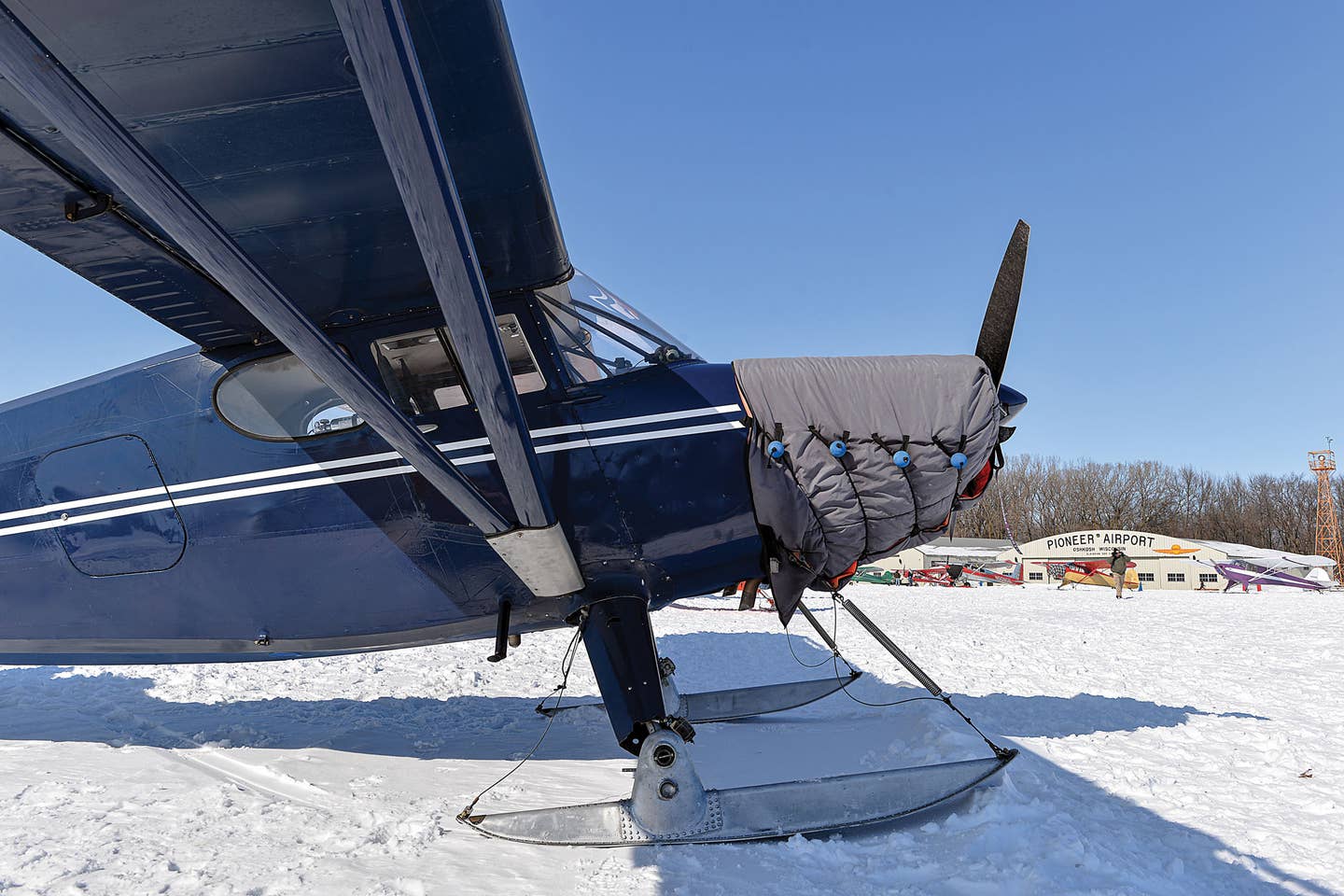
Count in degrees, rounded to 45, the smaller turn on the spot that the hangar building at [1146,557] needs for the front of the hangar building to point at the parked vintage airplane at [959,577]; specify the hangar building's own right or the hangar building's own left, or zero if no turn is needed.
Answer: approximately 45° to the hangar building's own right

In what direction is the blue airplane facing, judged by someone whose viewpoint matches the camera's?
facing to the right of the viewer

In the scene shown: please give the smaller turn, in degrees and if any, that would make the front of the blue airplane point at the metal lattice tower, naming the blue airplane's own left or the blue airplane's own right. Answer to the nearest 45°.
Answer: approximately 45° to the blue airplane's own left

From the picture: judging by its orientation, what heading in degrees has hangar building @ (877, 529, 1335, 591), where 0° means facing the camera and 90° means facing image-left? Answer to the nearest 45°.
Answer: approximately 0°

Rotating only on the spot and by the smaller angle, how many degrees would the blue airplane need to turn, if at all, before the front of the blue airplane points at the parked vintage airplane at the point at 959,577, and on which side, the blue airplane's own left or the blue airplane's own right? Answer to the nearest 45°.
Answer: approximately 45° to the blue airplane's own left

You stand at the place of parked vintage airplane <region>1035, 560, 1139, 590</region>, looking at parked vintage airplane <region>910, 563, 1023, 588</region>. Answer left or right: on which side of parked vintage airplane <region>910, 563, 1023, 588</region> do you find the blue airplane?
left

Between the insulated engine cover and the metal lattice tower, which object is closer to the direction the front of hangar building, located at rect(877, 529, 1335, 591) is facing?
the insulated engine cover

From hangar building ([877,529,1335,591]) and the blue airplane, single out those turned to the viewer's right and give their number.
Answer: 1

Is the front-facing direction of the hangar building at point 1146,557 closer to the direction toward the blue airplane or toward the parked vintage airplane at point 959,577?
the blue airplane

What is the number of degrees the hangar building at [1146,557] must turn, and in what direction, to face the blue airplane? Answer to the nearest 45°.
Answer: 0° — it already faces it

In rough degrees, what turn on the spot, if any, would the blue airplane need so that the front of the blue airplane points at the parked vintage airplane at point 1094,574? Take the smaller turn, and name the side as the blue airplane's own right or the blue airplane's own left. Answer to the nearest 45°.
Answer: approximately 45° to the blue airplane's own left
